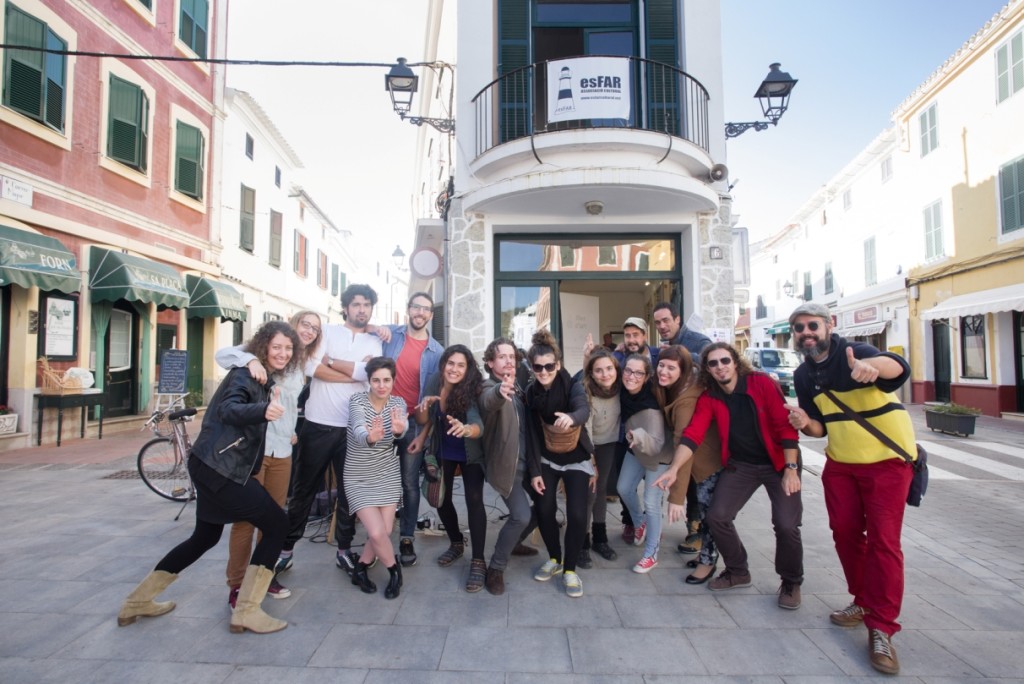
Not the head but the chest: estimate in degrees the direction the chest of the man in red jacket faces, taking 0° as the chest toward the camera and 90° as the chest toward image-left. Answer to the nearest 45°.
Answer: approximately 45°

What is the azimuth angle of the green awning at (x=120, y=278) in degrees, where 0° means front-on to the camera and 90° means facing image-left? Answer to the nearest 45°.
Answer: approximately 315°

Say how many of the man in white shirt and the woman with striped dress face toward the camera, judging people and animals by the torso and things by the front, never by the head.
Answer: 2

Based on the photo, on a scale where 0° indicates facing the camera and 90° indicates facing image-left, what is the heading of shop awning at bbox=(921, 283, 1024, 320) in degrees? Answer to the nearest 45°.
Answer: approximately 45°

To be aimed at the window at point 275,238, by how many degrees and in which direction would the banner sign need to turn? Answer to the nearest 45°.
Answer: approximately 135° to its right

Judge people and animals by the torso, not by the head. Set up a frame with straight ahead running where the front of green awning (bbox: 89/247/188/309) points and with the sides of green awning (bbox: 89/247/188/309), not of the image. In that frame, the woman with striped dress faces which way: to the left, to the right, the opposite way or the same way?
to the right

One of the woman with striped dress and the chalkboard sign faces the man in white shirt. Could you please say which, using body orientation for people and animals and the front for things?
the chalkboard sign

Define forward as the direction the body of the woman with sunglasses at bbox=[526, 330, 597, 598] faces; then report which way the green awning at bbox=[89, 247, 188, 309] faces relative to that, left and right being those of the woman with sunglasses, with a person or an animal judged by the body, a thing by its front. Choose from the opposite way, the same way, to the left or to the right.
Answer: to the left

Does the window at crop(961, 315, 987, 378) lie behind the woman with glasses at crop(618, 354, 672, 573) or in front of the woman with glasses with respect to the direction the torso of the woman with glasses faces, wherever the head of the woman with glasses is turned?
behind

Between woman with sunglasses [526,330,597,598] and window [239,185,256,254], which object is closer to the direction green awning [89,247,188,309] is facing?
the woman with sunglasses
